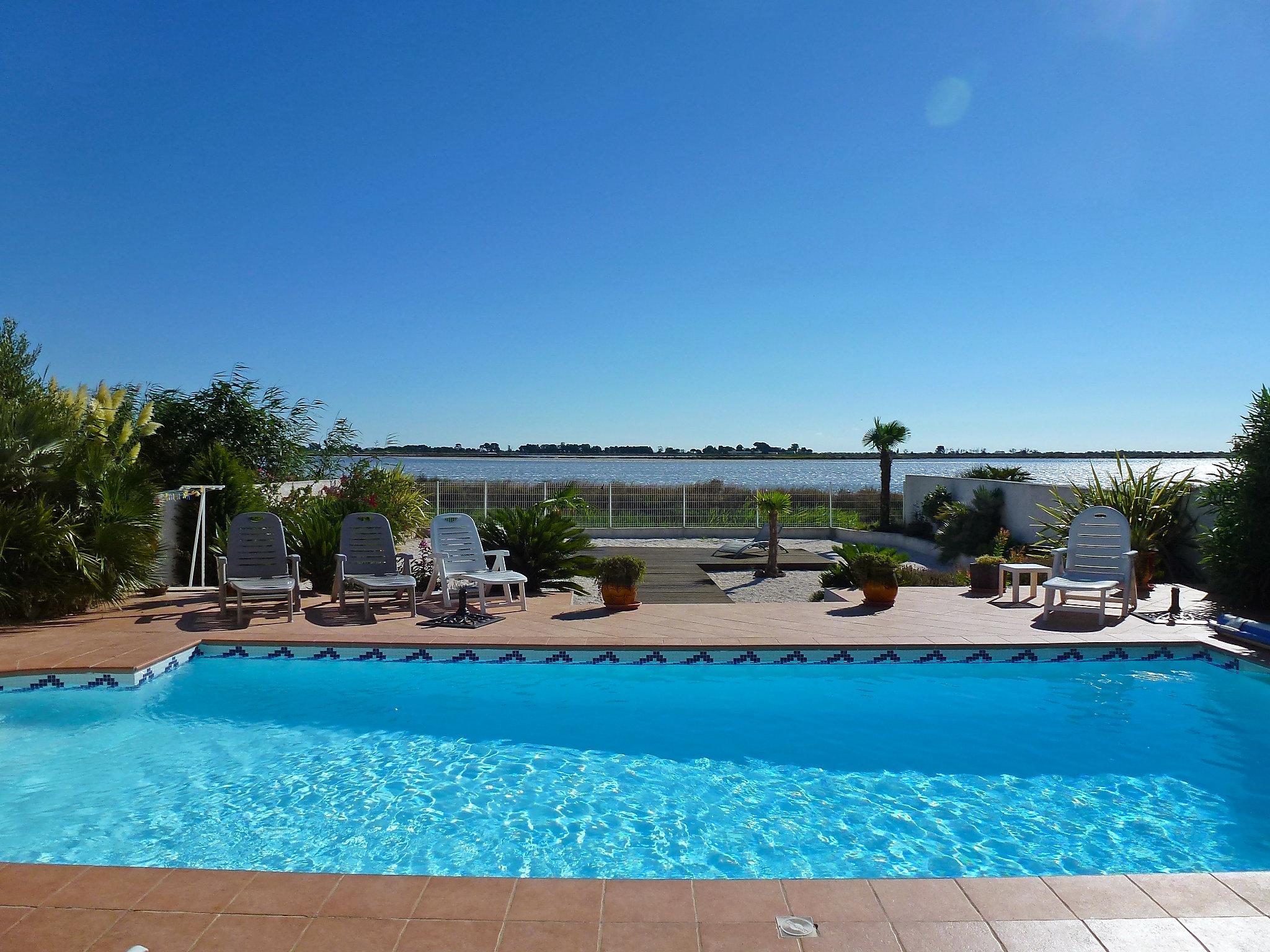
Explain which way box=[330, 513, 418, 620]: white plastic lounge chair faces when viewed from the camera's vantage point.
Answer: facing the viewer and to the right of the viewer

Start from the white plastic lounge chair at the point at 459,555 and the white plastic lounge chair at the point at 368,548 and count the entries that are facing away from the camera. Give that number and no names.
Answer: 0

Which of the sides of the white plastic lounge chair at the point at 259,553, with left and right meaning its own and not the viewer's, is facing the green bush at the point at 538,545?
left

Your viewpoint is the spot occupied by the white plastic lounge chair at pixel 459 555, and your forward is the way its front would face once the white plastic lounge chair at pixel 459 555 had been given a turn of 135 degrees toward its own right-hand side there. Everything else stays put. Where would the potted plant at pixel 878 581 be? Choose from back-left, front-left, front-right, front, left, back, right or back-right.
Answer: back

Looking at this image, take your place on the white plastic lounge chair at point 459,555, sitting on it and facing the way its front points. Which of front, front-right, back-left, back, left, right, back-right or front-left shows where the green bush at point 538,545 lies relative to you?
left

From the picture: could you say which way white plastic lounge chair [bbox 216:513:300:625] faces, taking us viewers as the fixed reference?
facing the viewer

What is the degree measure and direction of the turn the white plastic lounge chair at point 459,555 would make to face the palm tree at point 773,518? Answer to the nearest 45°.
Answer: approximately 90° to its left

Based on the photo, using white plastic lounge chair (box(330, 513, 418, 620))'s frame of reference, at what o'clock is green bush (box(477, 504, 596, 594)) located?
The green bush is roughly at 8 o'clock from the white plastic lounge chair.

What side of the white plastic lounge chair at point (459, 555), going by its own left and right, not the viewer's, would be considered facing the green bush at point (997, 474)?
left

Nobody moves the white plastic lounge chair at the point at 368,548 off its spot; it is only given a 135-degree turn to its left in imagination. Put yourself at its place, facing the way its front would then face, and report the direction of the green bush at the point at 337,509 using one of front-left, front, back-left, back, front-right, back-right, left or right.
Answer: front
